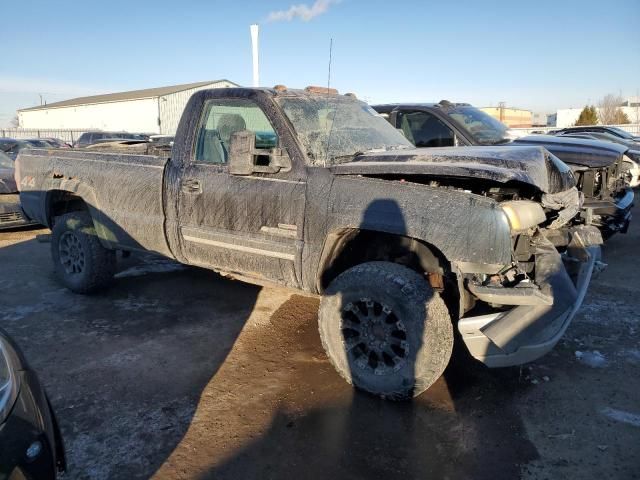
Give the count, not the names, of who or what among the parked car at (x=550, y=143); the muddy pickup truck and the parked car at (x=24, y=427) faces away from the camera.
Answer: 0

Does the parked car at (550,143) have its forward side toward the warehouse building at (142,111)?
no

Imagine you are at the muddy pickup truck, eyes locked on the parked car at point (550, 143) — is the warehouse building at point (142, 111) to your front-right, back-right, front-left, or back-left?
front-left

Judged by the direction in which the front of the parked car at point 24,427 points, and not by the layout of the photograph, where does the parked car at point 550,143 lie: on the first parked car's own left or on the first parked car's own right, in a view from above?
on the first parked car's own left

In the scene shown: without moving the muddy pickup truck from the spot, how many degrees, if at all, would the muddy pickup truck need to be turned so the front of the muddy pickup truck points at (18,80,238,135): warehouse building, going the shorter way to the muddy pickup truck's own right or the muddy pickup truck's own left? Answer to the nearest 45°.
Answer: approximately 135° to the muddy pickup truck's own left

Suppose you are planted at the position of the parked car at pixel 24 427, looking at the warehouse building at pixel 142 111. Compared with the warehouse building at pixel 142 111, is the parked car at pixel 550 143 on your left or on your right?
right

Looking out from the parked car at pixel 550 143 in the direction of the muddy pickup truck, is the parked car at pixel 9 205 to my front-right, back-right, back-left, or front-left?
front-right

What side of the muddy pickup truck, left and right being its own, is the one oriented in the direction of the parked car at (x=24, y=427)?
right

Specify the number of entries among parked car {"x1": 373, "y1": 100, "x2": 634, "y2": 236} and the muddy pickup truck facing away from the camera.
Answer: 0

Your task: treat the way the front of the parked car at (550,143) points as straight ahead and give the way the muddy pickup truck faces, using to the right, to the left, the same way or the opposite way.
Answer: the same way

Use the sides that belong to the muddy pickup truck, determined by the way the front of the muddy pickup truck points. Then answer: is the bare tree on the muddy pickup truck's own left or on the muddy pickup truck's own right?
on the muddy pickup truck's own left

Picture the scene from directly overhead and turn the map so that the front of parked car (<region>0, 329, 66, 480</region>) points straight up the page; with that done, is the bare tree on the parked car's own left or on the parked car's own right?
on the parked car's own left

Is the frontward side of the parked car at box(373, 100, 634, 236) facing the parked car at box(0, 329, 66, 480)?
no

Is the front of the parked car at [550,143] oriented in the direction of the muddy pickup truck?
no

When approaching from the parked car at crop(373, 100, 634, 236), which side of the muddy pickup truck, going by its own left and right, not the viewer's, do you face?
left

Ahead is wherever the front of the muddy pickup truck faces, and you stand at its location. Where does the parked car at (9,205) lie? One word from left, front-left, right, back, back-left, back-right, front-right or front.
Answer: back

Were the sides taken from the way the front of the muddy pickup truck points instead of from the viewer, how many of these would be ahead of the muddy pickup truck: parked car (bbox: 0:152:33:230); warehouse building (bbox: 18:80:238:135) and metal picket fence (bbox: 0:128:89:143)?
0

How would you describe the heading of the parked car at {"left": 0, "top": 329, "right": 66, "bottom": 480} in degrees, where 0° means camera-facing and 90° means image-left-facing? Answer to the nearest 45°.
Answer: approximately 315°

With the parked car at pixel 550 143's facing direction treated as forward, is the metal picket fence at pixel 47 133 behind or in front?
behind
